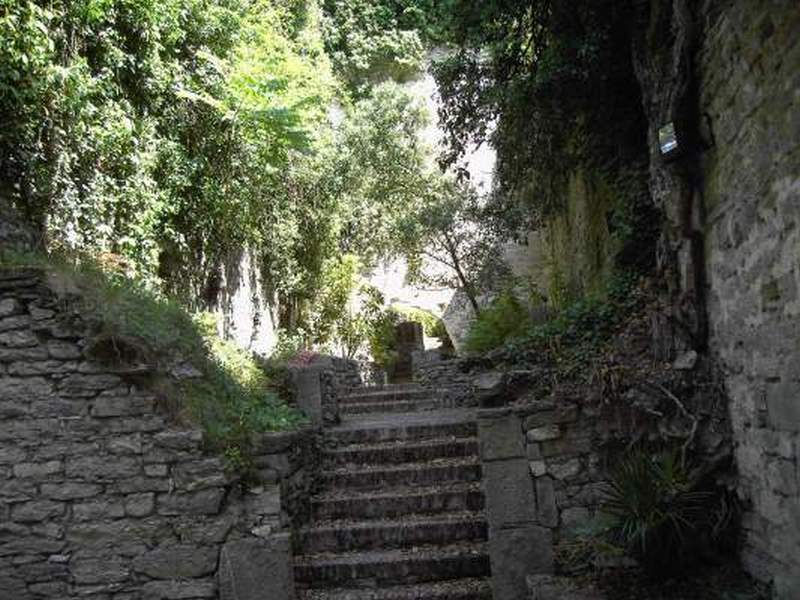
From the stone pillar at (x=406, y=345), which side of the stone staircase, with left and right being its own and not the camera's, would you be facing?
back

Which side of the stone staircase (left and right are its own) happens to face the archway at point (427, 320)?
back

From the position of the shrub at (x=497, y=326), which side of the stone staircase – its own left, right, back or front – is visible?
back

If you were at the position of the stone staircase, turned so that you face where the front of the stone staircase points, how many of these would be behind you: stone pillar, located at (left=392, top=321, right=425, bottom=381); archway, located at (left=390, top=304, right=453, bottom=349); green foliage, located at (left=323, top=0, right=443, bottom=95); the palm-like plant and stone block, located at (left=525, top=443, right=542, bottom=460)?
3

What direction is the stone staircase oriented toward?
toward the camera

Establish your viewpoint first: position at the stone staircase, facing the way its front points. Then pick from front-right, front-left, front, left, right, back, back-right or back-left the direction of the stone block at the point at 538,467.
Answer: front-left

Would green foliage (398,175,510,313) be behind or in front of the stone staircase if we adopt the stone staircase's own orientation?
behind

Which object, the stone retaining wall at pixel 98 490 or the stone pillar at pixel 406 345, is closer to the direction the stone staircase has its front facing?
the stone retaining wall

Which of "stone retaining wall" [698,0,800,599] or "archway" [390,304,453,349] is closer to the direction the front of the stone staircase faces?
the stone retaining wall

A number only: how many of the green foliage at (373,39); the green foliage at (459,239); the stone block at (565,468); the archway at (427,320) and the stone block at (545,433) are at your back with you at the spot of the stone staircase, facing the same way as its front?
3

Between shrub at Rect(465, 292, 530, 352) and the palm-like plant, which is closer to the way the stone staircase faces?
the palm-like plant

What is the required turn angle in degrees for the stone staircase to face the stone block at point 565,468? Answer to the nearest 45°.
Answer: approximately 45° to its left

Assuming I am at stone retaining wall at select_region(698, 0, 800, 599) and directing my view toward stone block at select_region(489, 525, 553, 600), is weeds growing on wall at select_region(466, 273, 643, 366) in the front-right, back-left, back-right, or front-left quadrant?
front-right

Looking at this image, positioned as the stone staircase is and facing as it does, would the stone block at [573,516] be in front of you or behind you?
in front

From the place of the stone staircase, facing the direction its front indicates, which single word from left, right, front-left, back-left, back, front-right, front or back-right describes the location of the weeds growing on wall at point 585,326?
left

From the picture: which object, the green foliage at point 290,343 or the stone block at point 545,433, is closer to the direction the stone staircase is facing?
the stone block

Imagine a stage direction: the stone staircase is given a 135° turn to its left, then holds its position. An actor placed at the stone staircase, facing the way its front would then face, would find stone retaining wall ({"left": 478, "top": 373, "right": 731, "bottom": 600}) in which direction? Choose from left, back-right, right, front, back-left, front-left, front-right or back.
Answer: right

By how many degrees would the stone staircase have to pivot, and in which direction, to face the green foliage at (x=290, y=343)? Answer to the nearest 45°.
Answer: approximately 180°
